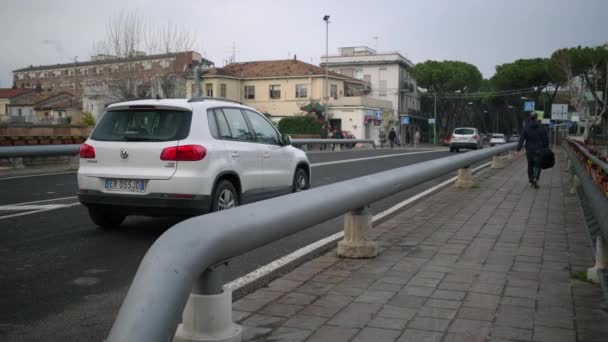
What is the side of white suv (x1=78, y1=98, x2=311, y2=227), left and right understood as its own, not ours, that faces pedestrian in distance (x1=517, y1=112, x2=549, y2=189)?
front

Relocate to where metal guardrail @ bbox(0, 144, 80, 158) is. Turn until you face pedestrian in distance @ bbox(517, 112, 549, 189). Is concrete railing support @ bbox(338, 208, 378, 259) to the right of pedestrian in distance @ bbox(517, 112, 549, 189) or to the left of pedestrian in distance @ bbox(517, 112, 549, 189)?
right

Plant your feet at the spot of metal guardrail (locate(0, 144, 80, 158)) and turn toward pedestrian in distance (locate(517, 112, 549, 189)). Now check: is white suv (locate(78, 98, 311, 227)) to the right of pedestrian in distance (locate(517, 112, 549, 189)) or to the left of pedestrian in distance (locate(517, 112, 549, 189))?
right

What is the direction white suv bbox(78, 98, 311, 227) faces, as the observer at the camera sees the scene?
facing away from the viewer and to the right of the viewer

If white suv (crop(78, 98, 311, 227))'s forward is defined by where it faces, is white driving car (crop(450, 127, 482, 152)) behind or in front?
in front
